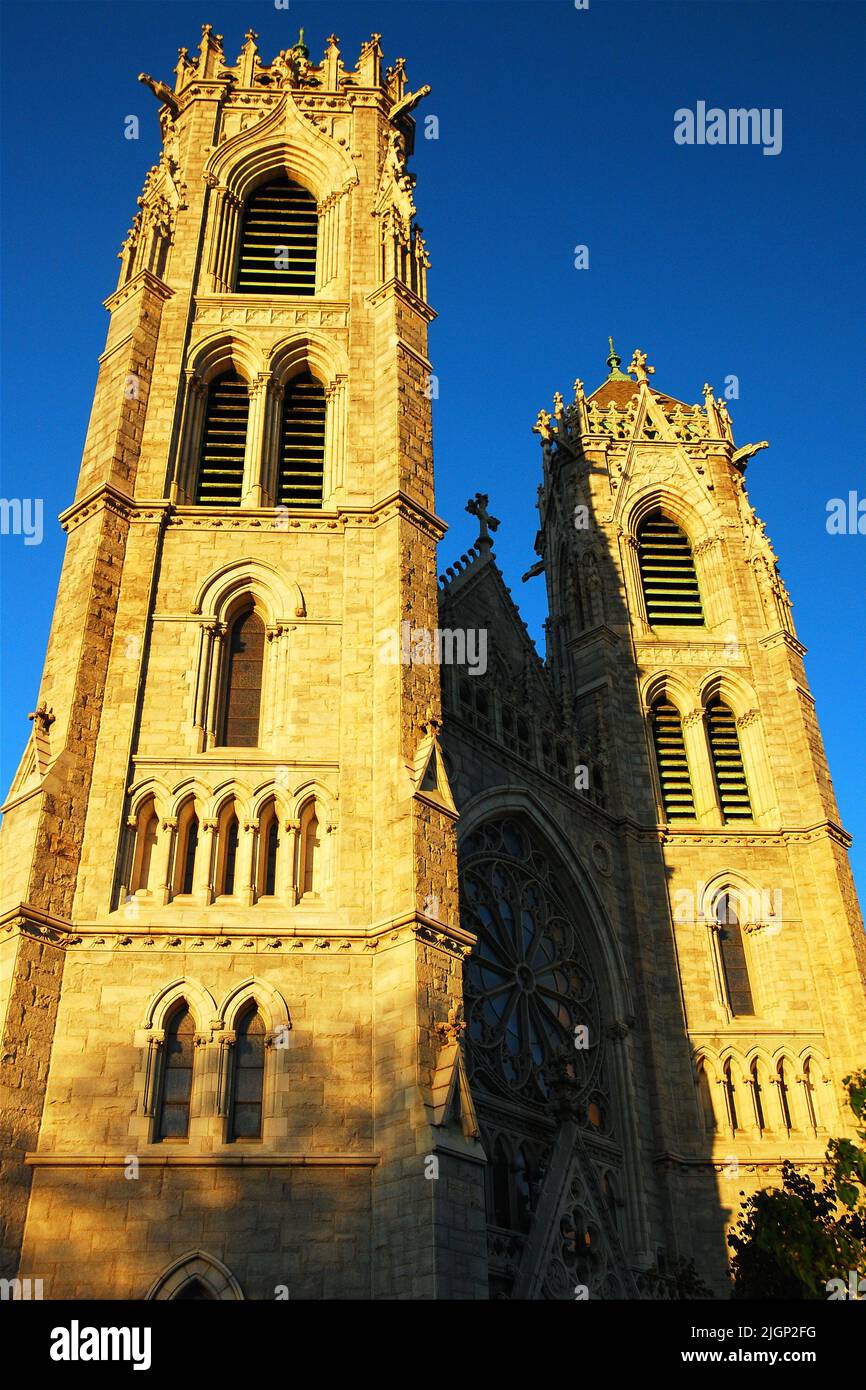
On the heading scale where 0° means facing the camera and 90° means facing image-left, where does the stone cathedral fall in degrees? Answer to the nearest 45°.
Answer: approximately 315°
